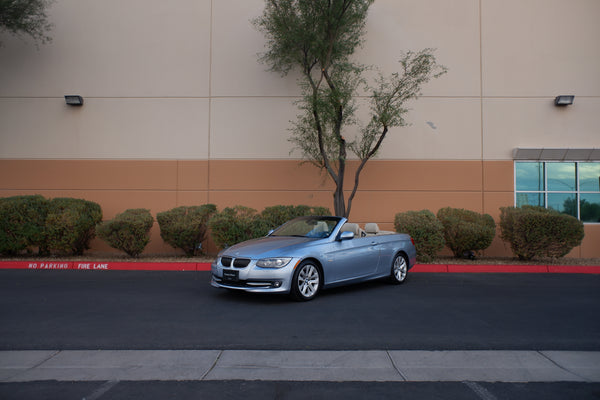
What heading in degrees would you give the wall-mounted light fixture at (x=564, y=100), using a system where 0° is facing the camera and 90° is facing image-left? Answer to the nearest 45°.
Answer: approximately 0°

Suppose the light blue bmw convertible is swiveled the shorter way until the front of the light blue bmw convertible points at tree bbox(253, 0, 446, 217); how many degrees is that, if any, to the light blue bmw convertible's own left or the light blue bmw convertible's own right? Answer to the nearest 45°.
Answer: approximately 135° to the light blue bmw convertible's own right

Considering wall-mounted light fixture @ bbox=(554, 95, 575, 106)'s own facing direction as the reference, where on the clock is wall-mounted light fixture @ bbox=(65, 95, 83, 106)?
wall-mounted light fixture @ bbox=(65, 95, 83, 106) is roughly at 2 o'clock from wall-mounted light fixture @ bbox=(554, 95, 575, 106).

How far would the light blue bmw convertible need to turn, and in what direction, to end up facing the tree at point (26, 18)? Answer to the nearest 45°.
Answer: approximately 90° to its right

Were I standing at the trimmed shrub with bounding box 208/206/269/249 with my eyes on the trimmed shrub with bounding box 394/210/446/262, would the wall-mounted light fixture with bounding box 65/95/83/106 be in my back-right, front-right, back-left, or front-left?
back-left

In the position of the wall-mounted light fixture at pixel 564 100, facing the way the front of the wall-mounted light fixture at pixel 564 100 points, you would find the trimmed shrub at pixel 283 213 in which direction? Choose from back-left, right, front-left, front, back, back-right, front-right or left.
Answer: front-right

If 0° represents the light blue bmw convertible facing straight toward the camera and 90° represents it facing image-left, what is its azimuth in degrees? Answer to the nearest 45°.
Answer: approximately 45°

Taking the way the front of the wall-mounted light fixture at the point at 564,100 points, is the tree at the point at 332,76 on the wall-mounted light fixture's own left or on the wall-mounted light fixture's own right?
on the wall-mounted light fixture's own right

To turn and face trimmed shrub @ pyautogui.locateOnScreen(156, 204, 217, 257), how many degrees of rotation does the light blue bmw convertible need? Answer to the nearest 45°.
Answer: approximately 90° to its right

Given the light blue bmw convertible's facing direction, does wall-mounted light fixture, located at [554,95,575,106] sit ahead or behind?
behind

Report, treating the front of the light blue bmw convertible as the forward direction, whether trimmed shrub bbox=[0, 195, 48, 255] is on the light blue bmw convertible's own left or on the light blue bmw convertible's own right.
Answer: on the light blue bmw convertible's own right

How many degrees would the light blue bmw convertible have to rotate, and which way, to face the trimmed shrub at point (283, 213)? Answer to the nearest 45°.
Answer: approximately 135° to its right

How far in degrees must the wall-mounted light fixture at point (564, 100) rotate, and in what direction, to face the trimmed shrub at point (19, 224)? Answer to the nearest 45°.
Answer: approximately 45° to its right
